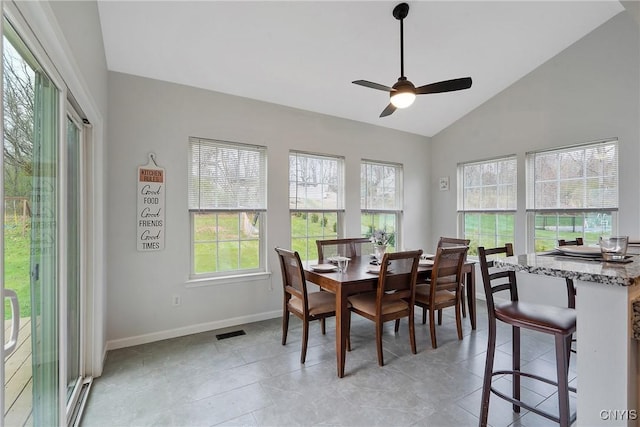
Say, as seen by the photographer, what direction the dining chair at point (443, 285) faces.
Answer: facing away from the viewer and to the left of the viewer

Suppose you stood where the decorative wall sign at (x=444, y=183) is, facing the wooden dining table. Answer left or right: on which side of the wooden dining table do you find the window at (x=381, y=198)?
right

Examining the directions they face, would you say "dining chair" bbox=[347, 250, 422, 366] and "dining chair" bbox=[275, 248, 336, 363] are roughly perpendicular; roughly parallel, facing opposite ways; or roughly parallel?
roughly perpendicular

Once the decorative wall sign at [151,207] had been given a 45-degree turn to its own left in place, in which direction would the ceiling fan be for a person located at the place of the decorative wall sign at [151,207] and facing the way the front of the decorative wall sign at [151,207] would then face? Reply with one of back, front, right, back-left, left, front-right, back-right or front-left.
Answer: front

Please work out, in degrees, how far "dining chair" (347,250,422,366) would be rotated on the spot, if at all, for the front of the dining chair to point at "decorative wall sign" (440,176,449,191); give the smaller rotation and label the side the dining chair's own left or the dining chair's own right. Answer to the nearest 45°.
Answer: approximately 45° to the dining chair's own right

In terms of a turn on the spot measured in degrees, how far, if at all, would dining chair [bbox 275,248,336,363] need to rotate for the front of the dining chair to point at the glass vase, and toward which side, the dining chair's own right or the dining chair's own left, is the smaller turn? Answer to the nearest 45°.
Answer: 0° — it already faces it

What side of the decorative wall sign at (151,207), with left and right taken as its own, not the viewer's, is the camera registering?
front

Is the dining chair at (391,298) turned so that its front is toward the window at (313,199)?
yes

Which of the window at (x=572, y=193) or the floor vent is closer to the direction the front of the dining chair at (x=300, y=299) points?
the window

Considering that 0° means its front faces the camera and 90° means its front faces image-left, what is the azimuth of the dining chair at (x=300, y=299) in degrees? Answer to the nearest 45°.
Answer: approximately 225°

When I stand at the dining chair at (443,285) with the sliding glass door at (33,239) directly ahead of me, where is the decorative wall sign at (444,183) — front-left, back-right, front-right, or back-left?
back-right

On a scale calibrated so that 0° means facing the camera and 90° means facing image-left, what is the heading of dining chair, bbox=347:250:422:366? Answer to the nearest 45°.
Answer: approximately 135°

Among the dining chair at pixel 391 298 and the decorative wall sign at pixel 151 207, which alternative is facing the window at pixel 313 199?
the dining chair

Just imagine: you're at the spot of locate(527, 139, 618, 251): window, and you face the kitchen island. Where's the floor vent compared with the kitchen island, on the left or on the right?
right

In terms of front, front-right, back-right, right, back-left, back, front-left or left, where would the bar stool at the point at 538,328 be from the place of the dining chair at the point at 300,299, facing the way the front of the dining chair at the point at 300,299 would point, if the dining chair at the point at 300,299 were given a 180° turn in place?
left
